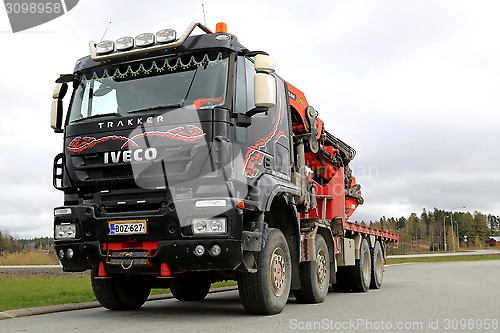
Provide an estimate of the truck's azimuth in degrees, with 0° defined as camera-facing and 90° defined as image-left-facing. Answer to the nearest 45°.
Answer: approximately 45°
